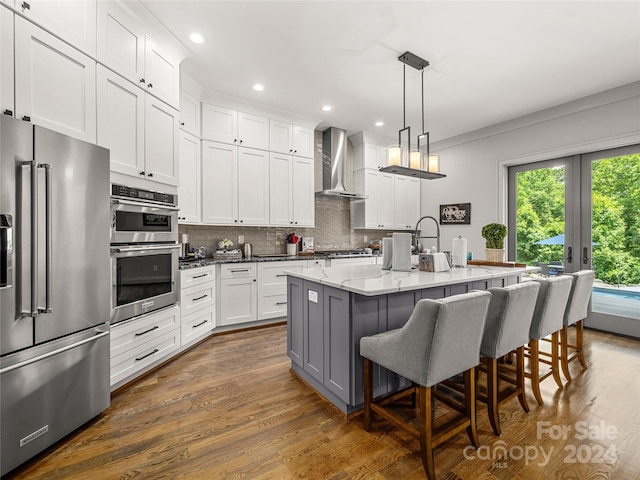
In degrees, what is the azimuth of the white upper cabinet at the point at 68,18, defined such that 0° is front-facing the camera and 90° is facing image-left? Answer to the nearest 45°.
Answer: approximately 315°

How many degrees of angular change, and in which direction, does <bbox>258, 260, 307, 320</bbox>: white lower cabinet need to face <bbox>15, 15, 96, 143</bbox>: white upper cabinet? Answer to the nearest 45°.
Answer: approximately 45° to its right

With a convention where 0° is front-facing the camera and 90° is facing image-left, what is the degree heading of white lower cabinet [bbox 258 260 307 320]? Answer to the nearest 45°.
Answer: approximately 0°

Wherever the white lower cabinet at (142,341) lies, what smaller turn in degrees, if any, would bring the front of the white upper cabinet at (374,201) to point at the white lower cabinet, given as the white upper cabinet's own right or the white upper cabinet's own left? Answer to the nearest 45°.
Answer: approximately 90° to the white upper cabinet's own right

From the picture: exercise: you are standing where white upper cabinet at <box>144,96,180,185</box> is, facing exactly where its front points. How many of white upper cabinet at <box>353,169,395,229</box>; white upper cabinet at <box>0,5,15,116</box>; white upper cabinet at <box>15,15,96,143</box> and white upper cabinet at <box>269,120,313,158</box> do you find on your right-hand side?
2

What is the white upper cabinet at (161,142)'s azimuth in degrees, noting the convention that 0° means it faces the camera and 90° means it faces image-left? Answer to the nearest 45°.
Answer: approximately 315°

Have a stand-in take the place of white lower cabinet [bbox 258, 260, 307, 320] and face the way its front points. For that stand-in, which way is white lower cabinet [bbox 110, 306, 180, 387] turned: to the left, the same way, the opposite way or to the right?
to the left

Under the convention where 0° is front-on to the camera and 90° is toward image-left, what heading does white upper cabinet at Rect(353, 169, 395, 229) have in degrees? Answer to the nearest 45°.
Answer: approximately 315°

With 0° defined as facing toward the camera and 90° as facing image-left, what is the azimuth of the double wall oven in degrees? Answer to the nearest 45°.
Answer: approximately 315°

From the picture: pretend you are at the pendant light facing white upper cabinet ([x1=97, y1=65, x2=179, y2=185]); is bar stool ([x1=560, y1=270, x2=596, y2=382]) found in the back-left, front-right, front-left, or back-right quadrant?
back-left

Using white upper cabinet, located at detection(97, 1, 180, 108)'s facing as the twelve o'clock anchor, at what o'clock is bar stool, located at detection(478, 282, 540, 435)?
The bar stool is roughly at 12 o'clock from the white upper cabinet.
